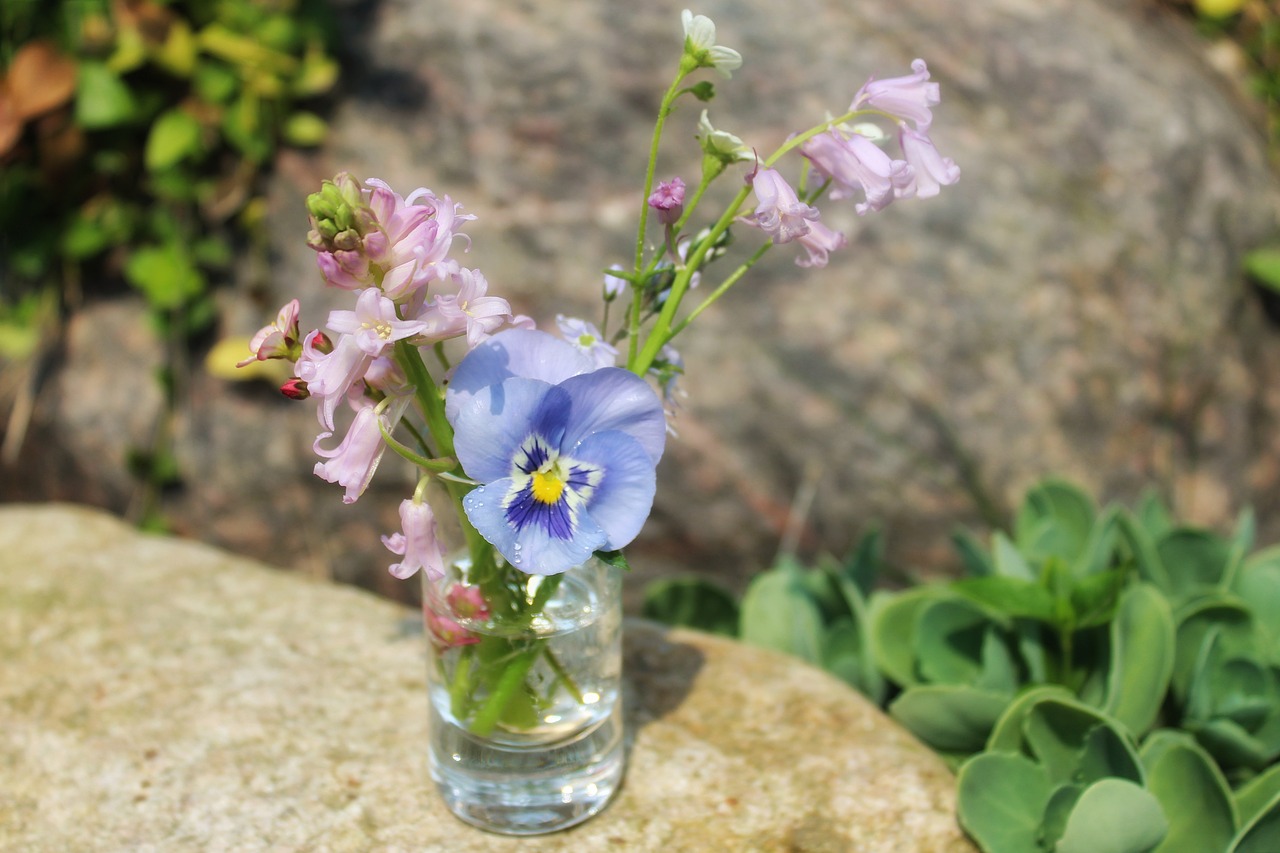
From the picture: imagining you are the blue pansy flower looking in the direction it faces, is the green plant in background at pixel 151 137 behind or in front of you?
behind

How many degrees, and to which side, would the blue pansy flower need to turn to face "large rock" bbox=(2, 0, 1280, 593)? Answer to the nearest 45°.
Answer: approximately 180°

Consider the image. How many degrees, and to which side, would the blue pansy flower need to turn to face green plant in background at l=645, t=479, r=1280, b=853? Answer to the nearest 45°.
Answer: approximately 135° to its left

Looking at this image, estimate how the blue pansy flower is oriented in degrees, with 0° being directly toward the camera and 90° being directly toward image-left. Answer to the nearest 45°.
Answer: approximately 0°
